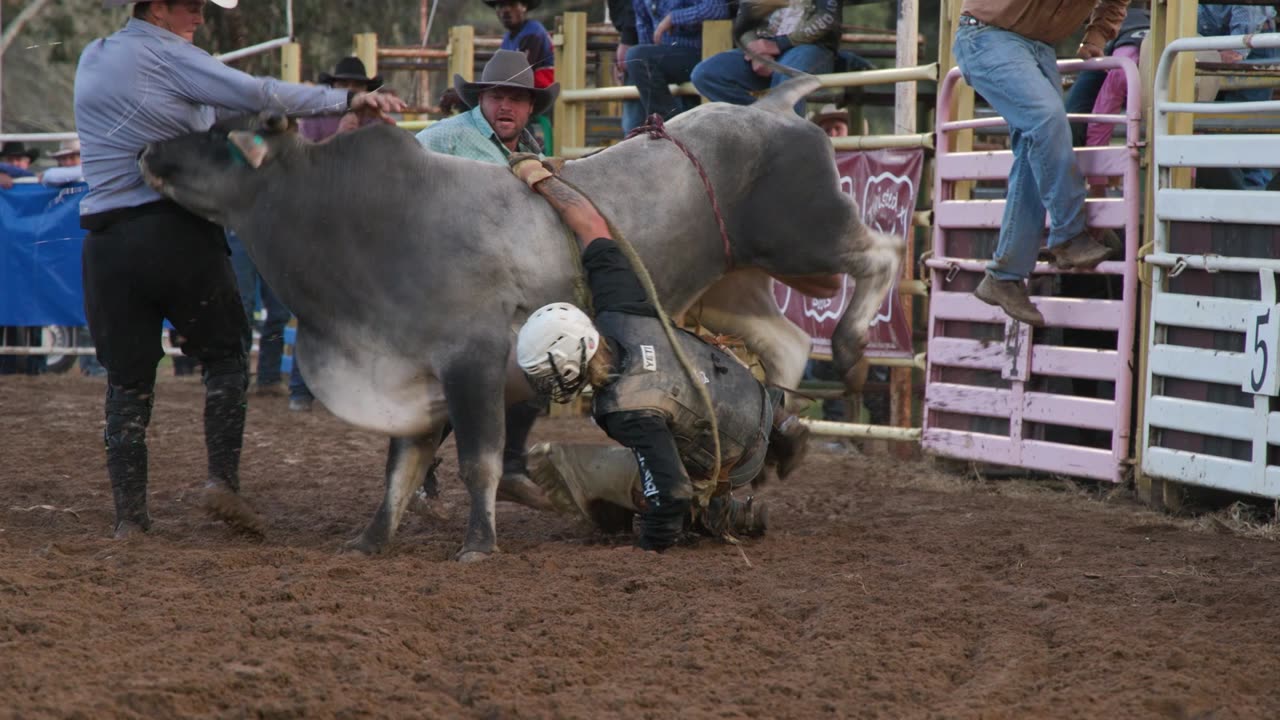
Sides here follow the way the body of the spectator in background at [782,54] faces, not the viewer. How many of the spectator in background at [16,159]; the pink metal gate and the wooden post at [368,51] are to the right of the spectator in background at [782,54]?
2

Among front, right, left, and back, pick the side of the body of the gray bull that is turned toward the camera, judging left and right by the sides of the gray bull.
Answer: left

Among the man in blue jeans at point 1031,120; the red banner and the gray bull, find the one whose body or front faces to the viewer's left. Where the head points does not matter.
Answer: the gray bull

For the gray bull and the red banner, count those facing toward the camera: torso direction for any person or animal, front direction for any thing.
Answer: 1

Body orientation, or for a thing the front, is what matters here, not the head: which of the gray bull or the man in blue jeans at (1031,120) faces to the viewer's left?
the gray bull

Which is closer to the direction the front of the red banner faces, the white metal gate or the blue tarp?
the white metal gate

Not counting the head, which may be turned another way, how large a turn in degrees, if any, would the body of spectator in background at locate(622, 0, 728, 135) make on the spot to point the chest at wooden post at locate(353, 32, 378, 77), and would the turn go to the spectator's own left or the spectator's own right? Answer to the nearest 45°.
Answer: approximately 90° to the spectator's own right

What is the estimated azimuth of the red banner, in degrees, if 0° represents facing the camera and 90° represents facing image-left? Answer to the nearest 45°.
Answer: approximately 0°

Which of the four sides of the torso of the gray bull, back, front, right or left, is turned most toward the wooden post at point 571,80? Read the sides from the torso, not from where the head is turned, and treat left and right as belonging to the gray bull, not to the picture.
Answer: right
